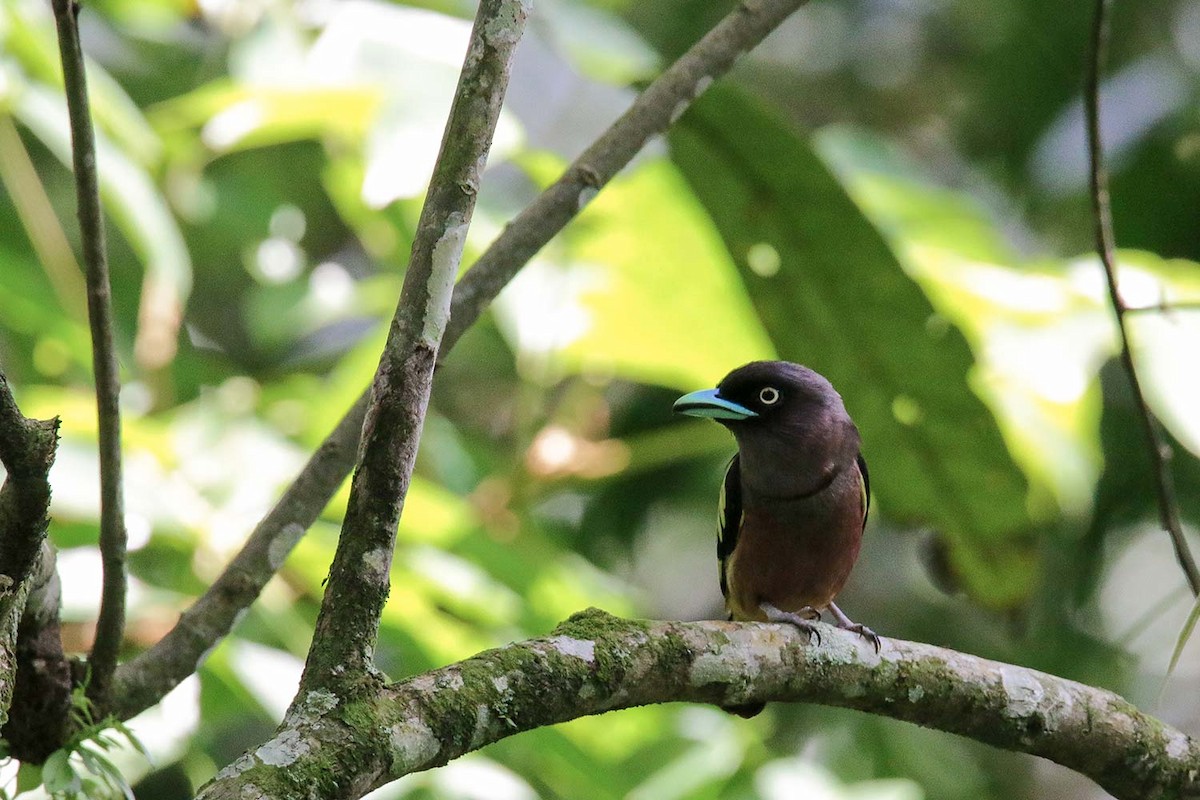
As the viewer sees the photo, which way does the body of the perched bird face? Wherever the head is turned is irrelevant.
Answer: toward the camera

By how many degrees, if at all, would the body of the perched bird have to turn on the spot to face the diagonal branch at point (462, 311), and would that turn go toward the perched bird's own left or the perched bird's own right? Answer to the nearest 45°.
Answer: approximately 45° to the perched bird's own right

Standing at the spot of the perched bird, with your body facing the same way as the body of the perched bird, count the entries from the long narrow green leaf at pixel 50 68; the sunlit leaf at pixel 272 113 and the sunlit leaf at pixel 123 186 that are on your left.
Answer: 0

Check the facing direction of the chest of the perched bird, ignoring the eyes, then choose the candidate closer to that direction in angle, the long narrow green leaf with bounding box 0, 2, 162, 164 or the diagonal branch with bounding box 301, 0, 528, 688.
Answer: the diagonal branch

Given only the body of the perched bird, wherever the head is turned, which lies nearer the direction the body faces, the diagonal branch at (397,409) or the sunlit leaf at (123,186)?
the diagonal branch

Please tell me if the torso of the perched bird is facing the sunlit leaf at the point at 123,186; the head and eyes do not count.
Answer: no

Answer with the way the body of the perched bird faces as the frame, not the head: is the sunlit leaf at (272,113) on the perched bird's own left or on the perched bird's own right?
on the perched bird's own right

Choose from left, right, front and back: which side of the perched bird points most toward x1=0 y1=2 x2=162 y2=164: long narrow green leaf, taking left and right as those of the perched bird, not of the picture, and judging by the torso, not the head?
back

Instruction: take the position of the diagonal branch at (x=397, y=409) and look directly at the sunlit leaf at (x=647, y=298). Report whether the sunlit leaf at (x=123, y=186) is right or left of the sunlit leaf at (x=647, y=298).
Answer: left
